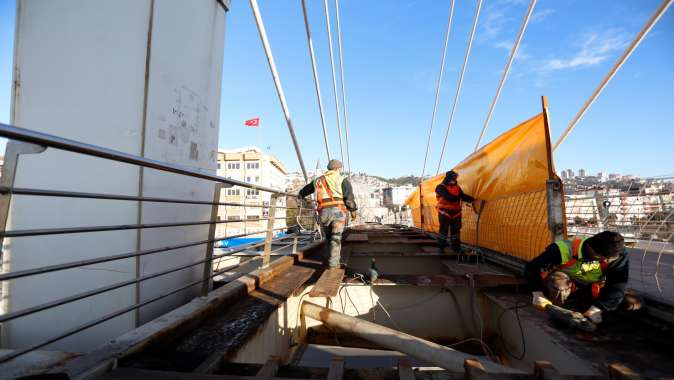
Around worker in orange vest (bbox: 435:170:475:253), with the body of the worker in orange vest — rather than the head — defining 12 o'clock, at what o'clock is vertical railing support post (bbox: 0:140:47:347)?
The vertical railing support post is roughly at 2 o'clock from the worker in orange vest.

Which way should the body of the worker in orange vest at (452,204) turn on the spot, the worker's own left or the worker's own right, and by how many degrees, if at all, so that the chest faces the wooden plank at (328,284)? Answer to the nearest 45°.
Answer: approximately 45° to the worker's own right

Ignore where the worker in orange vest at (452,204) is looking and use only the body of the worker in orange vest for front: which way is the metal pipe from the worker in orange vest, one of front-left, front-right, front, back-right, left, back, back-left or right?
front-right

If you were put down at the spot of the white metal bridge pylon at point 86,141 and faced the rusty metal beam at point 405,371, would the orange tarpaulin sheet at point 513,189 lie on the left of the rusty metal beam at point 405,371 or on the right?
left

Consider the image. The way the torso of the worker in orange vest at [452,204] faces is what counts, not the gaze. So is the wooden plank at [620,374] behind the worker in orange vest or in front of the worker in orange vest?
in front

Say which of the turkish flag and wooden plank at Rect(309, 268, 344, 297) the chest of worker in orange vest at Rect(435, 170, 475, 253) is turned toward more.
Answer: the wooden plank

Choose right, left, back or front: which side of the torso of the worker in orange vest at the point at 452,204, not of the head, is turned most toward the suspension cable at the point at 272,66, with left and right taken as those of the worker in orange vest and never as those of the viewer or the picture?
right

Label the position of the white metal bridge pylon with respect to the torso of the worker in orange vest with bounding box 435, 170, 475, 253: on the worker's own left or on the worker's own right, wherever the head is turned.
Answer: on the worker's own right

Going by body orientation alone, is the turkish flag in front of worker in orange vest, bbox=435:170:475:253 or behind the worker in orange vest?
behind

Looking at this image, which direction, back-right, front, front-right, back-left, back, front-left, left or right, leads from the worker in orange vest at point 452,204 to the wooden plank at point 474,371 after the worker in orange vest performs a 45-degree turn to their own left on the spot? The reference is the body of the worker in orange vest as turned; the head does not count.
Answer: right

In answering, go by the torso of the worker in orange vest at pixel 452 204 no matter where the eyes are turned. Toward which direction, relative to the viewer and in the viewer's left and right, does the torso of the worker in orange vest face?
facing the viewer and to the right of the viewer
